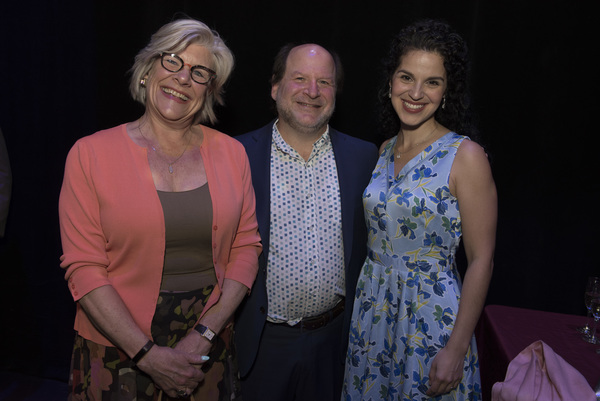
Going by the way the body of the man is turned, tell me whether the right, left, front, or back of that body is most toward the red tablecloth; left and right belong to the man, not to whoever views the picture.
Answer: left

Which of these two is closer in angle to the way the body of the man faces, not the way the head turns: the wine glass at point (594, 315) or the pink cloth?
the pink cloth

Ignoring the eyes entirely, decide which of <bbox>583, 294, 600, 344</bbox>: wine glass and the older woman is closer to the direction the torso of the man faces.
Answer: the older woman

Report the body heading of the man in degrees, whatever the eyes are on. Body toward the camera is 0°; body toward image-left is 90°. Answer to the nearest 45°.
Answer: approximately 0°

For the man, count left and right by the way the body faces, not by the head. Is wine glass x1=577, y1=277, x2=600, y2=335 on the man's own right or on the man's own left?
on the man's own left

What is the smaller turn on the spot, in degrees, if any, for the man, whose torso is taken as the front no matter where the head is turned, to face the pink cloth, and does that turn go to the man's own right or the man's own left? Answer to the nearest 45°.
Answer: approximately 45° to the man's own left

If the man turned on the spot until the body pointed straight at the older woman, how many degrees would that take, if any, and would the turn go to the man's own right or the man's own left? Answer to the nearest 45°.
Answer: approximately 45° to the man's own right

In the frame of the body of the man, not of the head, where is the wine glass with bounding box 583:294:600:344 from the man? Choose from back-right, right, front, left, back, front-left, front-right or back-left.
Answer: left
